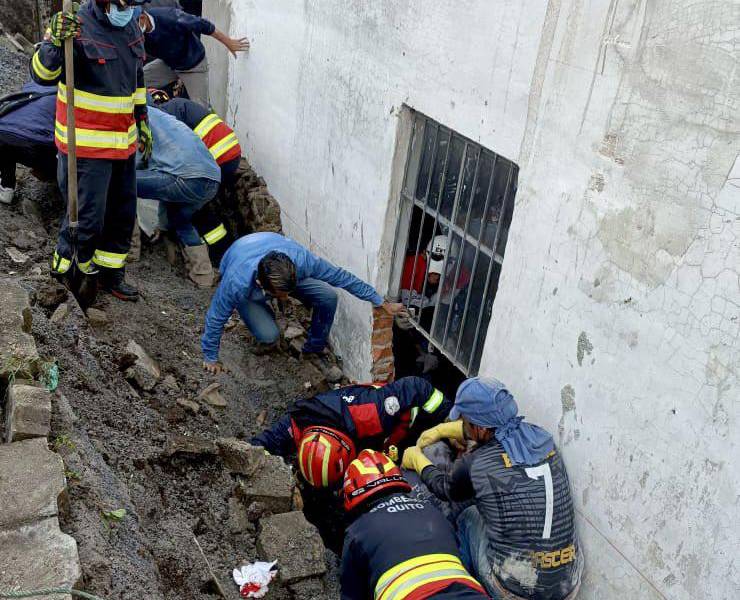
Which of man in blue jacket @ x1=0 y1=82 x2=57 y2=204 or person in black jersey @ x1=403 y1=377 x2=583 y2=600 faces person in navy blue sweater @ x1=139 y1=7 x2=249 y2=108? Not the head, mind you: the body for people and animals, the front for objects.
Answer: person in black jersey @ x1=403 y1=377 x2=583 y2=600

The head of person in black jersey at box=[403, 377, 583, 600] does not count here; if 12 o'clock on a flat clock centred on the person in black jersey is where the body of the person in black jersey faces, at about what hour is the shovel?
The shovel is roughly at 11 o'clock from the person in black jersey.

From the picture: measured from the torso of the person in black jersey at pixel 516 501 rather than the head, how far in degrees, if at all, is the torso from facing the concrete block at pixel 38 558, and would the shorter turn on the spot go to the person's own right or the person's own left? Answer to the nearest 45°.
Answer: approximately 90° to the person's own left

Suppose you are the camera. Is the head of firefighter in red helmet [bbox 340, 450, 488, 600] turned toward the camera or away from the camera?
away from the camera

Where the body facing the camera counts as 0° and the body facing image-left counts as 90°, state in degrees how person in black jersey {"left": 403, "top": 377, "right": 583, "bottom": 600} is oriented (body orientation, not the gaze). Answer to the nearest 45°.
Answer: approximately 135°
